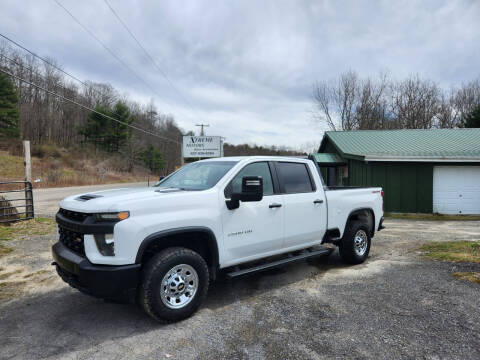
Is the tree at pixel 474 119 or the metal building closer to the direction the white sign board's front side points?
the metal building

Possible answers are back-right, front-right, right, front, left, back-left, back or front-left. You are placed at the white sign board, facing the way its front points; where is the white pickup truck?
front

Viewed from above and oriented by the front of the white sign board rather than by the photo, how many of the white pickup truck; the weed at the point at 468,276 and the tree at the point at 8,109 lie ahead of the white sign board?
2

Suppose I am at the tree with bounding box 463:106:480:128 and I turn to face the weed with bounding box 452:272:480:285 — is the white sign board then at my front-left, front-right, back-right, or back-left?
front-right

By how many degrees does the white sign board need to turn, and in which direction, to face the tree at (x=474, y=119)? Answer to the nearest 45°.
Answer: approximately 90° to its left

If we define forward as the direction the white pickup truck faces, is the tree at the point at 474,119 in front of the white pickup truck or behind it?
behind

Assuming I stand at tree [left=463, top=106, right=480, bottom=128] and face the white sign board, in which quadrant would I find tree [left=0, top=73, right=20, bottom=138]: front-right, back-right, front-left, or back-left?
front-right

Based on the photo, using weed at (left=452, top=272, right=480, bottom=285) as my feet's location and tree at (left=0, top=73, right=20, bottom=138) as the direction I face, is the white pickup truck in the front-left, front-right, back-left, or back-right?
front-left

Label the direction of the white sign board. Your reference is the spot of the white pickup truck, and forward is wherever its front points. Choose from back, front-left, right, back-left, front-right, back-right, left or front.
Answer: back-right

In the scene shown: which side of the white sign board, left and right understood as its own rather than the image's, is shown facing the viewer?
front

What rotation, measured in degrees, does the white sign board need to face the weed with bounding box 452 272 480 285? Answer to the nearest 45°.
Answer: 0° — it already faces it

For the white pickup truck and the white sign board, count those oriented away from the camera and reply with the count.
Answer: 0

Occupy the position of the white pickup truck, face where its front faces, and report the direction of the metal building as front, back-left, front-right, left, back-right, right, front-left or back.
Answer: back

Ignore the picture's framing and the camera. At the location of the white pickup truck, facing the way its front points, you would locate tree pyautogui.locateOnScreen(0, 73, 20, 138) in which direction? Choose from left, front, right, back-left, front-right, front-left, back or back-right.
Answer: right

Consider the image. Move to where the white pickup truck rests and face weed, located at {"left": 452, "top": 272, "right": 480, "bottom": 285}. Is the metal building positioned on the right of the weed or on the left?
left

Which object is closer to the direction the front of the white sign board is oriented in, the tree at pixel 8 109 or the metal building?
the metal building
